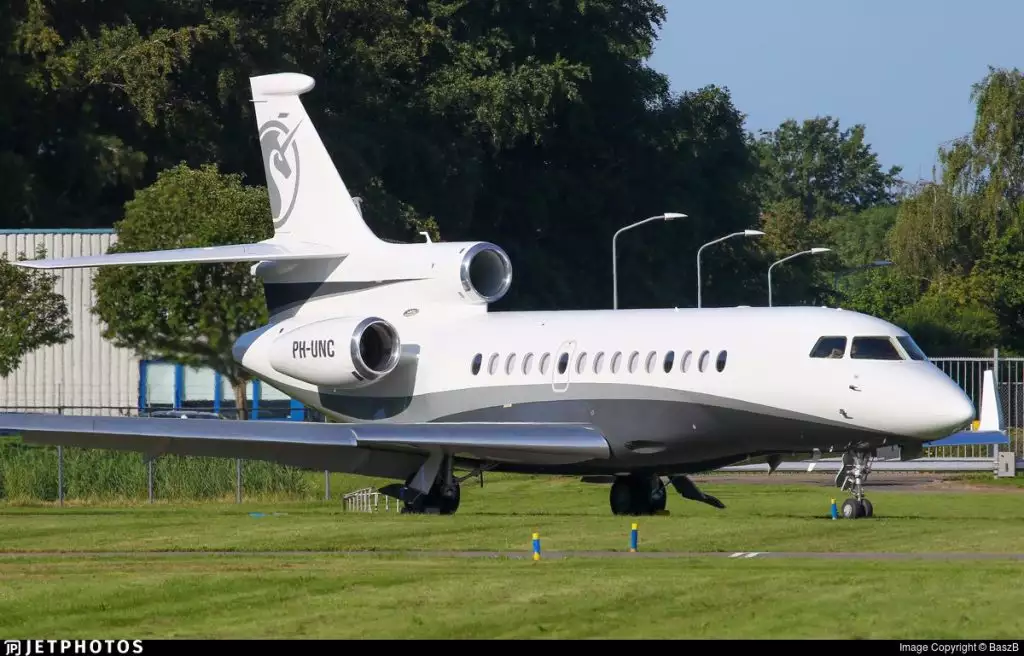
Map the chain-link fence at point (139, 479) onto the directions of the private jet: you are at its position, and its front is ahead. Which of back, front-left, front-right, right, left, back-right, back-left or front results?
back

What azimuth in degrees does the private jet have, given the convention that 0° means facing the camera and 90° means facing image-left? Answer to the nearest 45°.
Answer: approximately 315°
